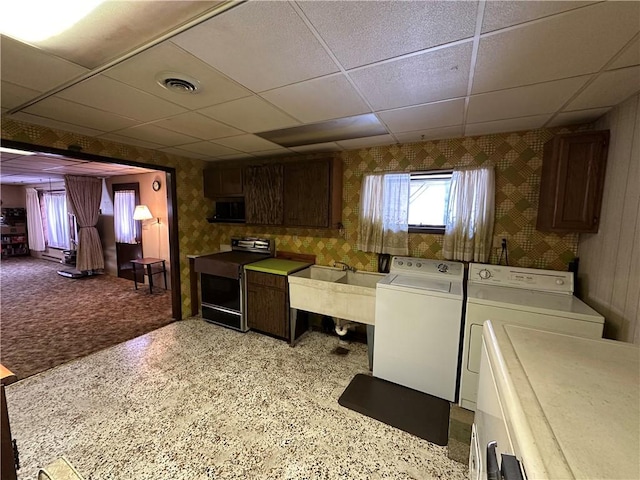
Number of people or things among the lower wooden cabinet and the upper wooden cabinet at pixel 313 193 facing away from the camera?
0

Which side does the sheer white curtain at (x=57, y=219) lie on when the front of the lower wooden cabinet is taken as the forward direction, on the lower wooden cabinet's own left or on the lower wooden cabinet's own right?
on the lower wooden cabinet's own right

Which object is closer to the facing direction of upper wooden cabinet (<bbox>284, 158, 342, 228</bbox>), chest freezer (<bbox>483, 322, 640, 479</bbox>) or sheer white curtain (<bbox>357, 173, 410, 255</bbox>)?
the chest freezer

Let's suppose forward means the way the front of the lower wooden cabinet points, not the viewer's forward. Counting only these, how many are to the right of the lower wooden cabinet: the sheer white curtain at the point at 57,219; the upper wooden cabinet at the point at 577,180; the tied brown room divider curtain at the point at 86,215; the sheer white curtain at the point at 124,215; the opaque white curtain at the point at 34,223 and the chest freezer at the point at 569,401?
4

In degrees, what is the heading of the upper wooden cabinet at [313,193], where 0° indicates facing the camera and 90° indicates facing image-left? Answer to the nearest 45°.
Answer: approximately 45°

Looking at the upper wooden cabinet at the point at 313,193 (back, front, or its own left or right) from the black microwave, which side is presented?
right

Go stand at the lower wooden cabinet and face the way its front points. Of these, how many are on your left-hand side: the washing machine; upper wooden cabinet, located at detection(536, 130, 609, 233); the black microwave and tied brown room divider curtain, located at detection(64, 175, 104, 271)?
2

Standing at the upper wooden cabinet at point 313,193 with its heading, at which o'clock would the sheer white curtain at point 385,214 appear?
The sheer white curtain is roughly at 8 o'clock from the upper wooden cabinet.

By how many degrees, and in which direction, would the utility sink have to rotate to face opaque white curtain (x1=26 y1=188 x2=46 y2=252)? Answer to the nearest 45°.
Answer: approximately 90° to its right
